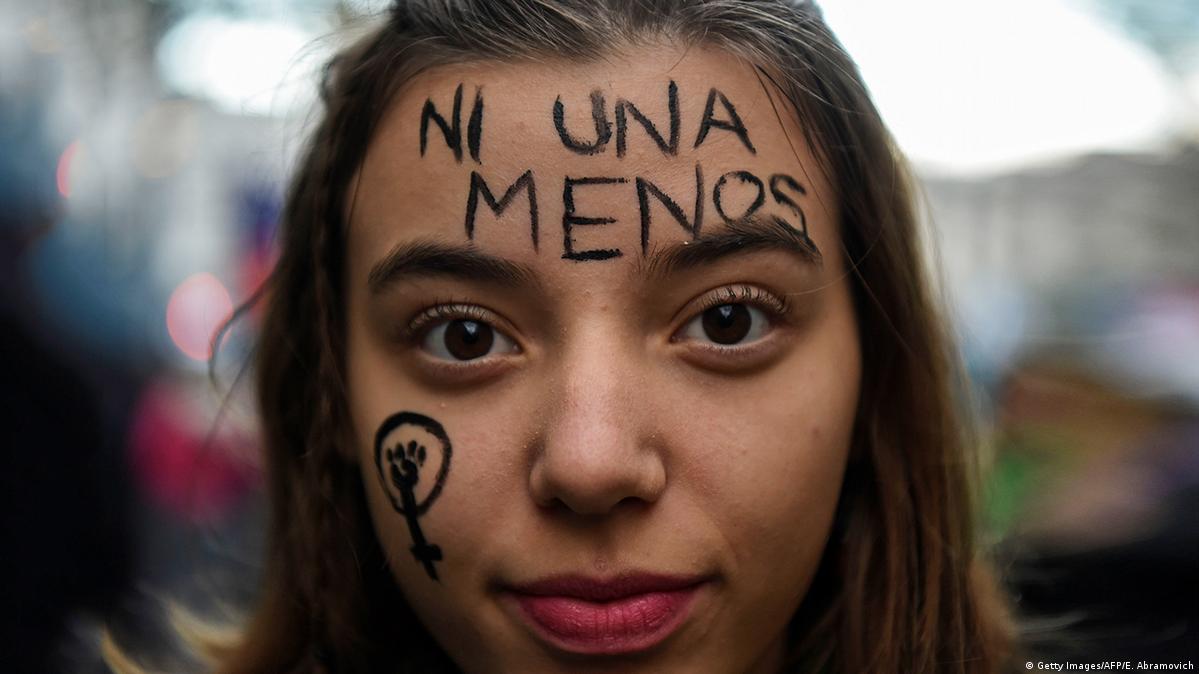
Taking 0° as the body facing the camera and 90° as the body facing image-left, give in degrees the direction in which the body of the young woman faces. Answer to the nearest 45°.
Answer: approximately 0°
